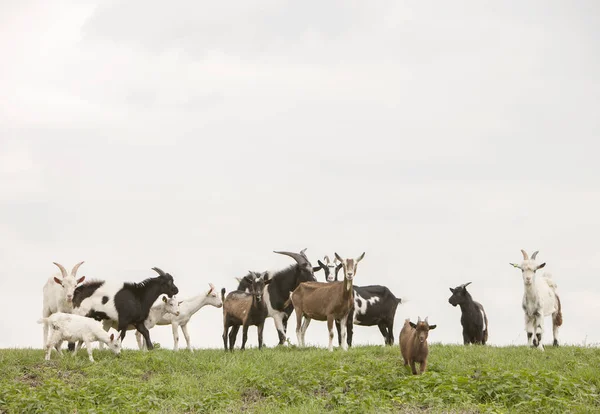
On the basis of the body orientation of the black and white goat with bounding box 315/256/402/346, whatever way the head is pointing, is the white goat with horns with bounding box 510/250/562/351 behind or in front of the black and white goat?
behind

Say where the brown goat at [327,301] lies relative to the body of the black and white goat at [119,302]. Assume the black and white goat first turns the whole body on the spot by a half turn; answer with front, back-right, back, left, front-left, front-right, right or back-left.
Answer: back

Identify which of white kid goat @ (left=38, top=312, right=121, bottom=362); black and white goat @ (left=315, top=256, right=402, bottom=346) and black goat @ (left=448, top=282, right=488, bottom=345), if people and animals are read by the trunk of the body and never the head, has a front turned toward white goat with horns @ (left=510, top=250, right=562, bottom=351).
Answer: the white kid goat

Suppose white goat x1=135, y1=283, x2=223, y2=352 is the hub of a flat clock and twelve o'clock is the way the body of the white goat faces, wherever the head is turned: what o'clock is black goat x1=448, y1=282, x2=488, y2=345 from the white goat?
The black goat is roughly at 12 o'clock from the white goat.

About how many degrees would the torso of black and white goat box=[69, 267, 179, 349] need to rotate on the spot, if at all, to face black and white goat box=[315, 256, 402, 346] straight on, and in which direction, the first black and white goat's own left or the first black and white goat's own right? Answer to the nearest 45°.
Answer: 0° — it already faces it

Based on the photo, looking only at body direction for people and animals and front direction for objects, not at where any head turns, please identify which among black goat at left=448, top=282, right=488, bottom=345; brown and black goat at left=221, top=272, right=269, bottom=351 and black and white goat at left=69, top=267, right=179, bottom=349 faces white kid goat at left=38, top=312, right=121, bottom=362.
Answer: black goat at left=448, top=282, right=488, bottom=345

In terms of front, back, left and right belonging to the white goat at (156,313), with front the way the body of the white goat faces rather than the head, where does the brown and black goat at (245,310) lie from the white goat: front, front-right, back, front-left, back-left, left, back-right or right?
front

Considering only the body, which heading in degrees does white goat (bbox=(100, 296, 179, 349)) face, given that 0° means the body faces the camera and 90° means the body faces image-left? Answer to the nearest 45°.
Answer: approximately 270°

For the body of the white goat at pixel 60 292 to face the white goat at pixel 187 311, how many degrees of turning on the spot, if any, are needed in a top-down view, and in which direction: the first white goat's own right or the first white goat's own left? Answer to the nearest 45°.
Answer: approximately 45° to the first white goat's own left

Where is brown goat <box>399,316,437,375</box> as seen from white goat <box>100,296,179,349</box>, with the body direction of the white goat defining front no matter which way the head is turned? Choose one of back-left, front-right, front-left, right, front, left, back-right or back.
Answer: front-right

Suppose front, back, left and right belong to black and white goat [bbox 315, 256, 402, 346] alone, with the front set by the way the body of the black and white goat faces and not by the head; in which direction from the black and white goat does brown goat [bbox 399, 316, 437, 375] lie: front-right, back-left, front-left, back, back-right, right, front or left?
left

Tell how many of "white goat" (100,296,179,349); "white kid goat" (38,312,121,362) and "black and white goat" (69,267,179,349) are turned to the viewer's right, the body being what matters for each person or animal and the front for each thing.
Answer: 3

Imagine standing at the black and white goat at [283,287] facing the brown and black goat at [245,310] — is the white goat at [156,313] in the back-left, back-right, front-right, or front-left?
front-right

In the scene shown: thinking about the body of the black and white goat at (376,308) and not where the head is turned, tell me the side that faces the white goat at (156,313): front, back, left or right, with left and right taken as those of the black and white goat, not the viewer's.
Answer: front

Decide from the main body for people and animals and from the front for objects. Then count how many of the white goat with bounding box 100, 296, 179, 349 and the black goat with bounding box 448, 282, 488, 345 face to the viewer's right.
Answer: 1

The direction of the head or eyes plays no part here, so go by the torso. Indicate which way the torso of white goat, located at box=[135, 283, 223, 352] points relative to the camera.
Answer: to the viewer's right

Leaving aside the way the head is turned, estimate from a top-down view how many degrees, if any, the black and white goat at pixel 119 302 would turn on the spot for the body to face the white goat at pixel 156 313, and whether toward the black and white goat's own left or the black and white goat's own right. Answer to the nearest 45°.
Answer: approximately 45° to the black and white goat's own left
